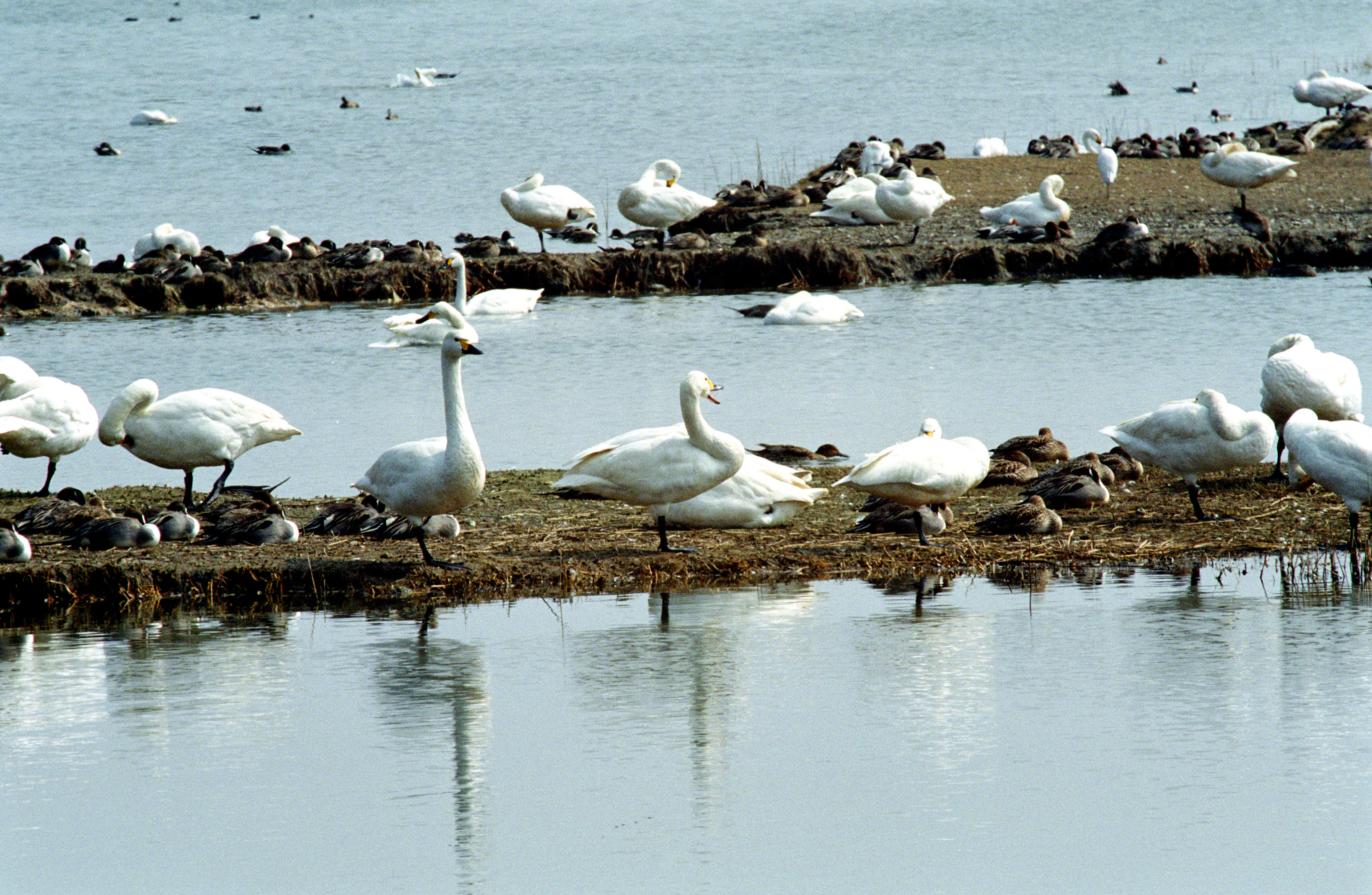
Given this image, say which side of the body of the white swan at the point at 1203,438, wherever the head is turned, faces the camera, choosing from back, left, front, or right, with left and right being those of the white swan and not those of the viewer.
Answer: right

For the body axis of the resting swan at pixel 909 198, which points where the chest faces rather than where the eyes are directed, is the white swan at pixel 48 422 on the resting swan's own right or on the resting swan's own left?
on the resting swan's own left

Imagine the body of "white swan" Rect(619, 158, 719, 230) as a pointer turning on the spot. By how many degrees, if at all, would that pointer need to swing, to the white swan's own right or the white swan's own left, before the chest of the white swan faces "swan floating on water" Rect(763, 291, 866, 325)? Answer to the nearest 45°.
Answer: approximately 90° to the white swan's own left

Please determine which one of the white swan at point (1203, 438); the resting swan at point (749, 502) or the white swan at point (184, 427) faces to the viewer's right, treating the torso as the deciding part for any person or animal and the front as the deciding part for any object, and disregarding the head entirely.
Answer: the white swan at point (1203, 438)

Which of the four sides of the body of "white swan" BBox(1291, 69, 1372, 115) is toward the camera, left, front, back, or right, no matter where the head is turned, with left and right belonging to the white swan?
left

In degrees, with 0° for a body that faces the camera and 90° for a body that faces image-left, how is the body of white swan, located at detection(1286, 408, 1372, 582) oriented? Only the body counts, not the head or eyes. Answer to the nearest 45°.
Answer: approximately 90°

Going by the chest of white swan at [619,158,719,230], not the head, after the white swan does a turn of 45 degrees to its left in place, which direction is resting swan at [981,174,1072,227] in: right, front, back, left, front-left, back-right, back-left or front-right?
back-left

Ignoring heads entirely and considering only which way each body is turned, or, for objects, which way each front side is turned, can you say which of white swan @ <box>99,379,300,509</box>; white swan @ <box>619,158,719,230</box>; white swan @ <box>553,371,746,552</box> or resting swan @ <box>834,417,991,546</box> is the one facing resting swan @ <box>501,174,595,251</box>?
white swan @ <box>619,158,719,230</box>

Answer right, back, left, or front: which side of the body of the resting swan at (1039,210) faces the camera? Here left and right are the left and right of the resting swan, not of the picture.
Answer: right

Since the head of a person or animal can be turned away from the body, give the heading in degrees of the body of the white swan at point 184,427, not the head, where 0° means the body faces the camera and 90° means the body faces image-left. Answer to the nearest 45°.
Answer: approximately 90°

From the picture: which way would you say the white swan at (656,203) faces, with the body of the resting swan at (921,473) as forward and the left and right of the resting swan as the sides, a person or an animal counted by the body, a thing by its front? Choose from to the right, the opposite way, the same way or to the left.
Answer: the opposite way

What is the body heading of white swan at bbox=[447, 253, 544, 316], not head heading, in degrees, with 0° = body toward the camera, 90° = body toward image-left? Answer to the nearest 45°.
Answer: approximately 90°

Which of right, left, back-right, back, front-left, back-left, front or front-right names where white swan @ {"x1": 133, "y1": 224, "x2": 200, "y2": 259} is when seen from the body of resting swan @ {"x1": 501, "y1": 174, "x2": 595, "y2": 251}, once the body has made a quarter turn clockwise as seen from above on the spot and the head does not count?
left

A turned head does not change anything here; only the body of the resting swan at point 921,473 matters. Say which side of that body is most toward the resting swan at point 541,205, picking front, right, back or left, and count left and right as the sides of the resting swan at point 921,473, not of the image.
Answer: left

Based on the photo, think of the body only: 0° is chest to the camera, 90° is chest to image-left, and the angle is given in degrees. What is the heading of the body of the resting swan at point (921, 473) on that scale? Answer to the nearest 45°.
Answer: approximately 270°
